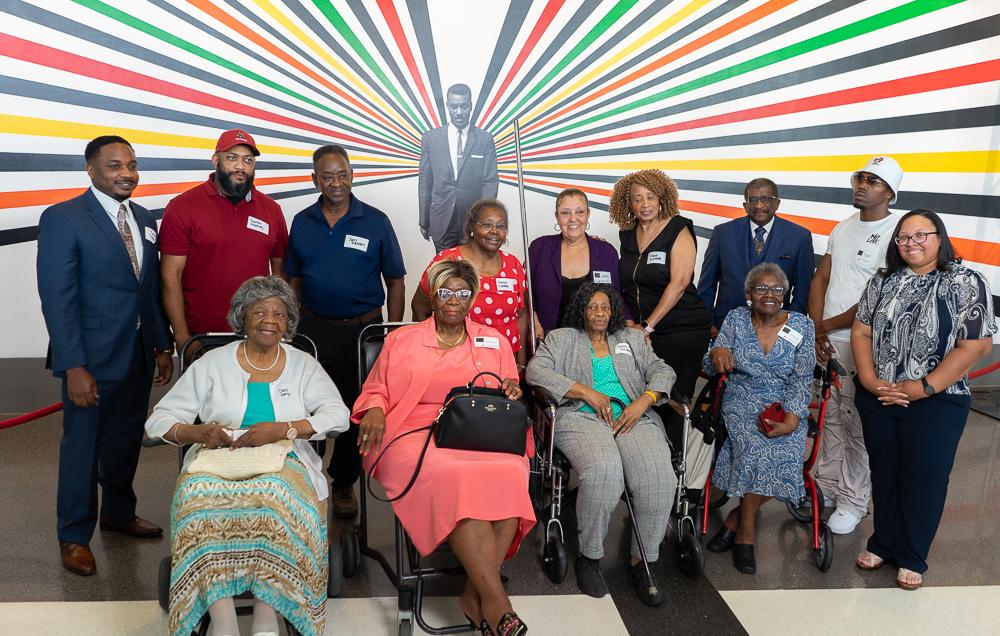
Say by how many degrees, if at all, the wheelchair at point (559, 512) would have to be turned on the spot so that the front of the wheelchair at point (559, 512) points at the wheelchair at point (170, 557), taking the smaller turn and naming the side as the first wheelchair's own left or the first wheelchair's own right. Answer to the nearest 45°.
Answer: approximately 45° to the first wheelchair's own right

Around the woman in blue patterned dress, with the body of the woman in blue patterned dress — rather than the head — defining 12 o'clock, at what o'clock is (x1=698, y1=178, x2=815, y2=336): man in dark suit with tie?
The man in dark suit with tie is roughly at 6 o'clock from the woman in blue patterned dress.

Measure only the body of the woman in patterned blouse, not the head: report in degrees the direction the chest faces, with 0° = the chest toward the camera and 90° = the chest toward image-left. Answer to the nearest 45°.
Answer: approximately 45°

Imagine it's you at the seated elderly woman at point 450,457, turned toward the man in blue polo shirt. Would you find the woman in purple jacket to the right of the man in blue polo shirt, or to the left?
right
